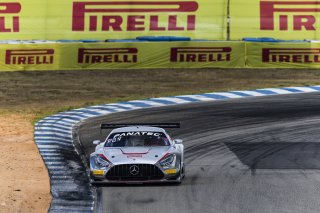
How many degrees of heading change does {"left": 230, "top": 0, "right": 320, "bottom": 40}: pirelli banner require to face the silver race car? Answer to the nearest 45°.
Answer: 0° — it already faces it

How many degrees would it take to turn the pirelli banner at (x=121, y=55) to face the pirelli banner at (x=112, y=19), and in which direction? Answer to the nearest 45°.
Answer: approximately 180°

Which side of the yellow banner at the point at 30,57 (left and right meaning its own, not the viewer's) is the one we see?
front

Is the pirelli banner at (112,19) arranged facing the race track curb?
yes

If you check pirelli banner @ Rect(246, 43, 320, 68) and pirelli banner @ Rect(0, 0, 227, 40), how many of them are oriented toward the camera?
2

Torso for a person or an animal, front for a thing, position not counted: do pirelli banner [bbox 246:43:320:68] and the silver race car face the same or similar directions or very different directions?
same or similar directions

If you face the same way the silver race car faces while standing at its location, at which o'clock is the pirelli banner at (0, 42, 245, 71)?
The pirelli banner is roughly at 6 o'clock from the silver race car.

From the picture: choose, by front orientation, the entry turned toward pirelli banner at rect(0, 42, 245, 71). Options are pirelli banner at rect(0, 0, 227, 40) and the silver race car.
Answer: pirelli banner at rect(0, 0, 227, 40)

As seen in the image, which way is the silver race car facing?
toward the camera

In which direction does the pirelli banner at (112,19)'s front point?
toward the camera

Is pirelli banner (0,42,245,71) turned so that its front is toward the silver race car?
yes
